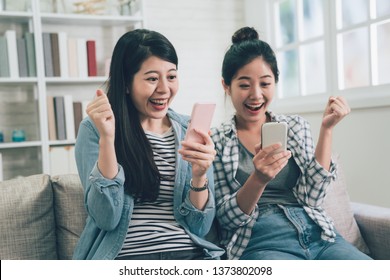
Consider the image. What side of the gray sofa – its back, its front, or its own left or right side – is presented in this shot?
front

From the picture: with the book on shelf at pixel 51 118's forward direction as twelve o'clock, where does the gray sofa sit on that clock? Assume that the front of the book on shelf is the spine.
The gray sofa is roughly at 12 o'clock from the book on shelf.

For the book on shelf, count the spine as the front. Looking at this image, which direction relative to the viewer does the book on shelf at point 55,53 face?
toward the camera

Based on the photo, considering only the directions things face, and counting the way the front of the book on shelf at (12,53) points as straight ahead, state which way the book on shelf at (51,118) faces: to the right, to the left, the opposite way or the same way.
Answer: the same way

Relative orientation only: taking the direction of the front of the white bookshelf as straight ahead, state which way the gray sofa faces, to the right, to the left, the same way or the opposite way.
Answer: the same way

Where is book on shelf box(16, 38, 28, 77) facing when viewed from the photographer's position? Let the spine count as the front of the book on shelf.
facing the viewer

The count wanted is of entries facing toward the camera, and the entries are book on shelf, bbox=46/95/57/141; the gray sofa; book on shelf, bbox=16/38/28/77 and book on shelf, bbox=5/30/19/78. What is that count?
4

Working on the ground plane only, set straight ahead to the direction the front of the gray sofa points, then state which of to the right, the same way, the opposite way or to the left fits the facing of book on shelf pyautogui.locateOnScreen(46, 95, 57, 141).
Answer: the same way

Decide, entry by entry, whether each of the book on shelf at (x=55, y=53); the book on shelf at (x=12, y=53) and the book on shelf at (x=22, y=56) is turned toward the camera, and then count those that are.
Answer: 3

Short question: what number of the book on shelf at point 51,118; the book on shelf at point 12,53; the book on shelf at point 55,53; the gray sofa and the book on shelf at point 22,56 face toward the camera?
5

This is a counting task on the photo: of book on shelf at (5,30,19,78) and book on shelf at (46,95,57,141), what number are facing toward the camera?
2
